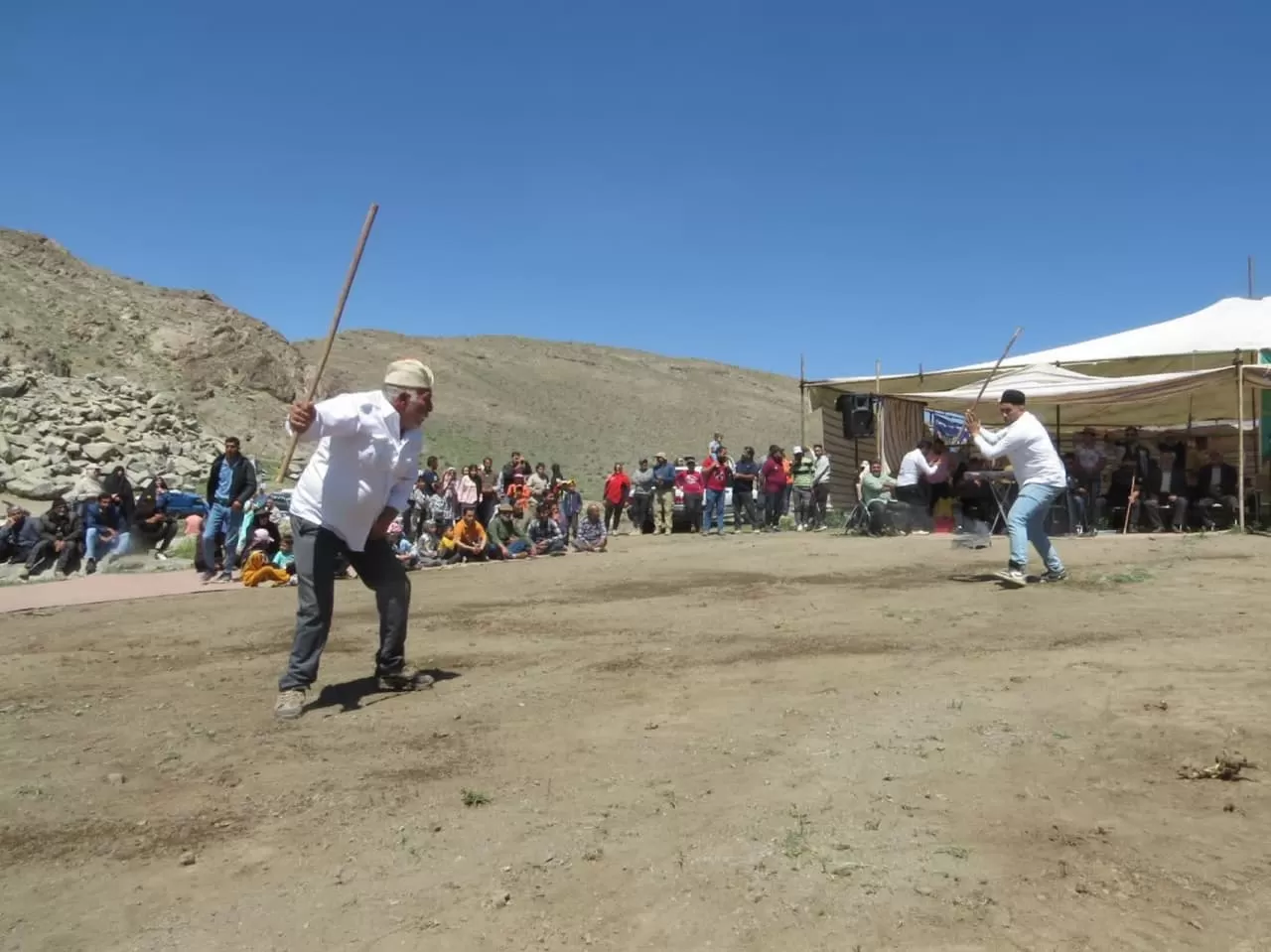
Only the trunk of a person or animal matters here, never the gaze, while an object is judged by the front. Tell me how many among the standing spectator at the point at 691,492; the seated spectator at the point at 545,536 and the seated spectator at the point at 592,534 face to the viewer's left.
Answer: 0

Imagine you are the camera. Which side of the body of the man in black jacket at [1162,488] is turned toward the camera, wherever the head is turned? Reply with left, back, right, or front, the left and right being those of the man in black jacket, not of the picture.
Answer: front

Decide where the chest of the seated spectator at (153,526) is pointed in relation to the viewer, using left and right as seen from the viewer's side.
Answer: facing the viewer and to the right of the viewer

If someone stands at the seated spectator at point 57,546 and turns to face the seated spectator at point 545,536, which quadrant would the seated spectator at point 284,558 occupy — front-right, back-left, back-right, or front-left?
front-right

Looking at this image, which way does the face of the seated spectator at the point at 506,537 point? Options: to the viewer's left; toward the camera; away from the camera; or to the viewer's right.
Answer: toward the camera

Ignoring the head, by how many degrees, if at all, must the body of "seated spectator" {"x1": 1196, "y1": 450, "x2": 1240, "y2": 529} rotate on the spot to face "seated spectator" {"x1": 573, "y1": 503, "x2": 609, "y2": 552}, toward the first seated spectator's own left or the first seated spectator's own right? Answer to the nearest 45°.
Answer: approximately 45° to the first seated spectator's own right

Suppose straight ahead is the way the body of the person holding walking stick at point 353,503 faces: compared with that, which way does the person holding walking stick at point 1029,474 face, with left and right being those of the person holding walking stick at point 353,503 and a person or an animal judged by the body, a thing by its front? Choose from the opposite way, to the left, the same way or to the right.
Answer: the opposite way

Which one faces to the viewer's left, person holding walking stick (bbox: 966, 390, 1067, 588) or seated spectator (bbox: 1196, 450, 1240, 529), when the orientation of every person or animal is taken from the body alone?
the person holding walking stick

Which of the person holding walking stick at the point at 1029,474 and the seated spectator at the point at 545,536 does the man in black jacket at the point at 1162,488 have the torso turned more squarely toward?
the person holding walking stick

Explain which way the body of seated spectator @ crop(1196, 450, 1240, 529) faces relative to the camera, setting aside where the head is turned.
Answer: toward the camera

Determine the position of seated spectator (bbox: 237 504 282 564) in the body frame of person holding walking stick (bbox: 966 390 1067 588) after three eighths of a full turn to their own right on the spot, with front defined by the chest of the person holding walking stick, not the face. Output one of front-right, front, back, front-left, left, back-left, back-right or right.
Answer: back-left

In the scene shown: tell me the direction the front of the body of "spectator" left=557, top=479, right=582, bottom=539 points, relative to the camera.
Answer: toward the camera

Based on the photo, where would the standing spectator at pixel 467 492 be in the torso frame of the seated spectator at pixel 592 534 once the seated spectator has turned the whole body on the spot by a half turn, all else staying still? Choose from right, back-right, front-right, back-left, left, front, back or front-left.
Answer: left

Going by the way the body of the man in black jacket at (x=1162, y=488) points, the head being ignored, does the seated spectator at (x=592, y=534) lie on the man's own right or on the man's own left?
on the man's own right

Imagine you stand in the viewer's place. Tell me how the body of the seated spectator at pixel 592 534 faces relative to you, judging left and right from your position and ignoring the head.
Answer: facing the viewer

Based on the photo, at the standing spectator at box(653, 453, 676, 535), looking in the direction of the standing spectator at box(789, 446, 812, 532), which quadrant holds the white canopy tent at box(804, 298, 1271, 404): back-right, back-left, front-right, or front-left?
front-left

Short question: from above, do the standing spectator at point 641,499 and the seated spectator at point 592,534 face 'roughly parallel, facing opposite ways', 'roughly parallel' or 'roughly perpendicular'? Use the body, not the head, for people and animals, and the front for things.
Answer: roughly parallel
